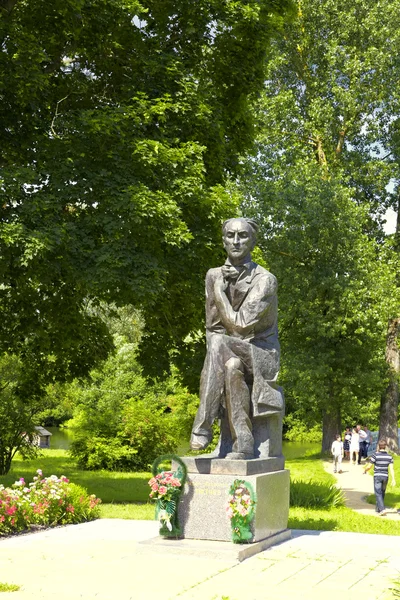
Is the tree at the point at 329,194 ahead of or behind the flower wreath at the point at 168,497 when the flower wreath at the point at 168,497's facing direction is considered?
behind

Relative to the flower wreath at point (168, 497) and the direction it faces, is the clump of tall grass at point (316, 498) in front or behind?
behind

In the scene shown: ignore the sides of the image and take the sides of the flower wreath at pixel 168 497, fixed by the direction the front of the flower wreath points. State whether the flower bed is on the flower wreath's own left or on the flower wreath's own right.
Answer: on the flower wreath's own right

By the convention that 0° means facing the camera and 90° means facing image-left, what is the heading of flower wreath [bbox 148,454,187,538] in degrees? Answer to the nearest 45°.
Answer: approximately 45°

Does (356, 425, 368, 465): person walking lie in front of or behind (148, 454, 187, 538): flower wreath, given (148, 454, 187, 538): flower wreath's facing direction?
behind
